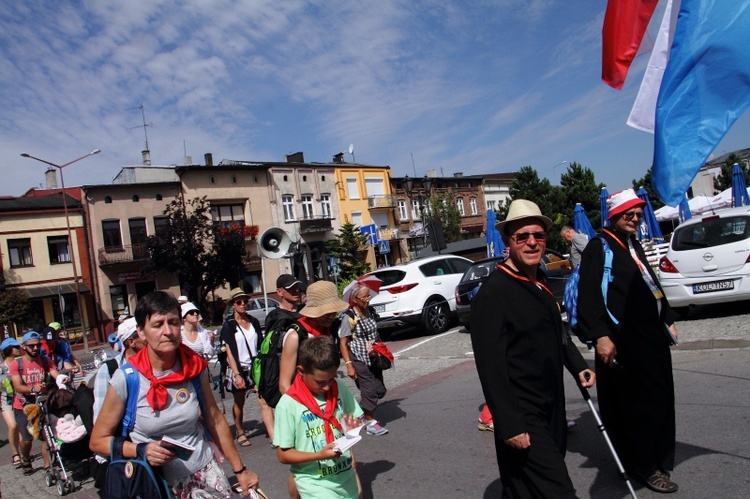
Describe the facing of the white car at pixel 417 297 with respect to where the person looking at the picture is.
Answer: facing away from the viewer and to the right of the viewer

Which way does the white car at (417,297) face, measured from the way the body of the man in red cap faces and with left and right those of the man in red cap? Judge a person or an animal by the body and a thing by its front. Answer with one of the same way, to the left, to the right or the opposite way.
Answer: to the left

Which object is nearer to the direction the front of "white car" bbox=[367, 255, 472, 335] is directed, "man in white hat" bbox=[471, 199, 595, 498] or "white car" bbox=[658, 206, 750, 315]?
the white car

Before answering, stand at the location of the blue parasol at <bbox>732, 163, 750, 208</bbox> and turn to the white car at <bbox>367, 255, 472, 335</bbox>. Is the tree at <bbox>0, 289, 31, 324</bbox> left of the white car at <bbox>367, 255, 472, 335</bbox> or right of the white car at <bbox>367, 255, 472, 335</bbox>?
right

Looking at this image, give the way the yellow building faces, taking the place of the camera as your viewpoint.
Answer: facing the viewer

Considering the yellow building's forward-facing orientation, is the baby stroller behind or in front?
in front

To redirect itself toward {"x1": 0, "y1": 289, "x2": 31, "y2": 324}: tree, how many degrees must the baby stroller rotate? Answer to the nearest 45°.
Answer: approximately 135° to its left

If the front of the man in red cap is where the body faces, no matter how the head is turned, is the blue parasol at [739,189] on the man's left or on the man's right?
on the man's left

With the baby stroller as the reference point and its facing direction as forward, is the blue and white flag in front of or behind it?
in front

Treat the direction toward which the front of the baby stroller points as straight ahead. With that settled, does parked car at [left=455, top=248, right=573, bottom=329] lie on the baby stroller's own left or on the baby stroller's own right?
on the baby stroller's own left

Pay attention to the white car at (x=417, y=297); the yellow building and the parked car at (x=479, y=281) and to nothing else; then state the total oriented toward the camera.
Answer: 1

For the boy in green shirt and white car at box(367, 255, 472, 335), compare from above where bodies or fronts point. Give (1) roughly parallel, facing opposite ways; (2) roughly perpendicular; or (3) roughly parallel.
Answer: roughly perpendicular

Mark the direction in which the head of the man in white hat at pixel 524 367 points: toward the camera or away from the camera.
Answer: toward the camera
